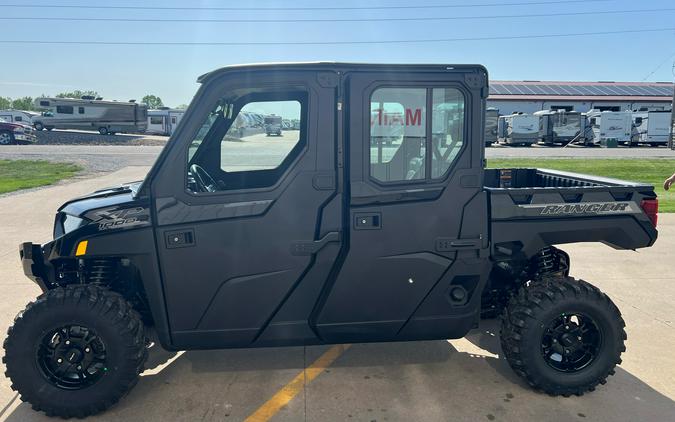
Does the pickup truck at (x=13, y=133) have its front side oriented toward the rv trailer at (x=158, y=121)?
no

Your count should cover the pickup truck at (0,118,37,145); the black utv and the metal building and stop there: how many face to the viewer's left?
1

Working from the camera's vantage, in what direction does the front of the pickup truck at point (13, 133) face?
facing the viewer and to the right of the viewer

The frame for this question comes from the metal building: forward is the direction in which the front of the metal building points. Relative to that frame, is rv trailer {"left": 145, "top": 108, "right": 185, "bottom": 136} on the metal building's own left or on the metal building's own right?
on the metal building's own right

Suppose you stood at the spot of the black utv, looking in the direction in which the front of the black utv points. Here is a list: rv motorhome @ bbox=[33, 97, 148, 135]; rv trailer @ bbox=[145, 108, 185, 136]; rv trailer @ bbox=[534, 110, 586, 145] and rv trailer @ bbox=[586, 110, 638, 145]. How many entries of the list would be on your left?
0

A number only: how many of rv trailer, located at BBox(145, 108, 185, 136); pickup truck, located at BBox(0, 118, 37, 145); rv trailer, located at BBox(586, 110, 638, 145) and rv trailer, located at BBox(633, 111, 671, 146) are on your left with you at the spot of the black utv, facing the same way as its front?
0

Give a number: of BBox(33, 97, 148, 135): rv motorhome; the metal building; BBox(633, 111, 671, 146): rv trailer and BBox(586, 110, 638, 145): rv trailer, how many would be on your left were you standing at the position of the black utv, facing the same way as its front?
0

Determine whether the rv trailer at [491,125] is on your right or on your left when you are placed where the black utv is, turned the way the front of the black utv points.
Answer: on your right

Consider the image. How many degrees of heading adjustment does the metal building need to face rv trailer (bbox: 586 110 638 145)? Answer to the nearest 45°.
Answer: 0° — it already faces it

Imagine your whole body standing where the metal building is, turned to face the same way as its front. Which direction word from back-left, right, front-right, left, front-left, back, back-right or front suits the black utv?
front

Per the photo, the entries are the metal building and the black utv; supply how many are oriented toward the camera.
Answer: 1

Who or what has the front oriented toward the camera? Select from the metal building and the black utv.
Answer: the metal building

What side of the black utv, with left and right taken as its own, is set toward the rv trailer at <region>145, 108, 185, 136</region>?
right

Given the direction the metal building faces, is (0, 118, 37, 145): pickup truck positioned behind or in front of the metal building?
in front

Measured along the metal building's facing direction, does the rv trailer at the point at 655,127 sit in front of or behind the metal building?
in front

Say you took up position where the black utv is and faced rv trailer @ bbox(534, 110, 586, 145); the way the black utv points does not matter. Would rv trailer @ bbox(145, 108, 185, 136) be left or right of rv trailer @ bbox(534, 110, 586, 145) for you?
left

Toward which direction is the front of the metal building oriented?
toward the camera

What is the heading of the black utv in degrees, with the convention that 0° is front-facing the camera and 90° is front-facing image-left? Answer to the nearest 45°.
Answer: approximately 90°

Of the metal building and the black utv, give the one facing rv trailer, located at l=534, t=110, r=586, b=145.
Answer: the metal building

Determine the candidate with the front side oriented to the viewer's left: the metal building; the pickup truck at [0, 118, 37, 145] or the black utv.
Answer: the black utv
